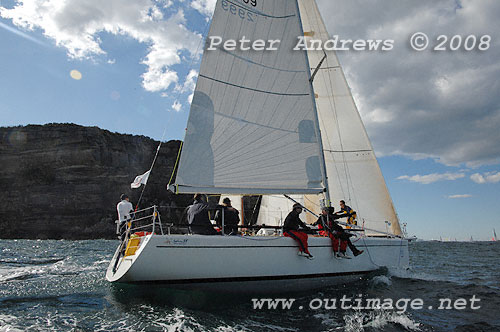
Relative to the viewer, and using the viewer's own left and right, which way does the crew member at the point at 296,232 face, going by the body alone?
facing the viewer and to the right of the viewer

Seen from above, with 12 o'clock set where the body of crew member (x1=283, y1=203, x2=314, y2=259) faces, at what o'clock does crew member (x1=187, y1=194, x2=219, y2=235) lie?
crew member (x1=187, y1=194, x2=219, y2=235) is roughly at 4 o'clock from crew member (x1=283, y1=203, x2=314, y2=259).

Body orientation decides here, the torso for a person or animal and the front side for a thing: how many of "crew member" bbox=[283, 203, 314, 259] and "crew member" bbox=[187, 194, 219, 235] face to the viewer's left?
0

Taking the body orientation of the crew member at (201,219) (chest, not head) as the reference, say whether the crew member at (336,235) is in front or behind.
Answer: in front
